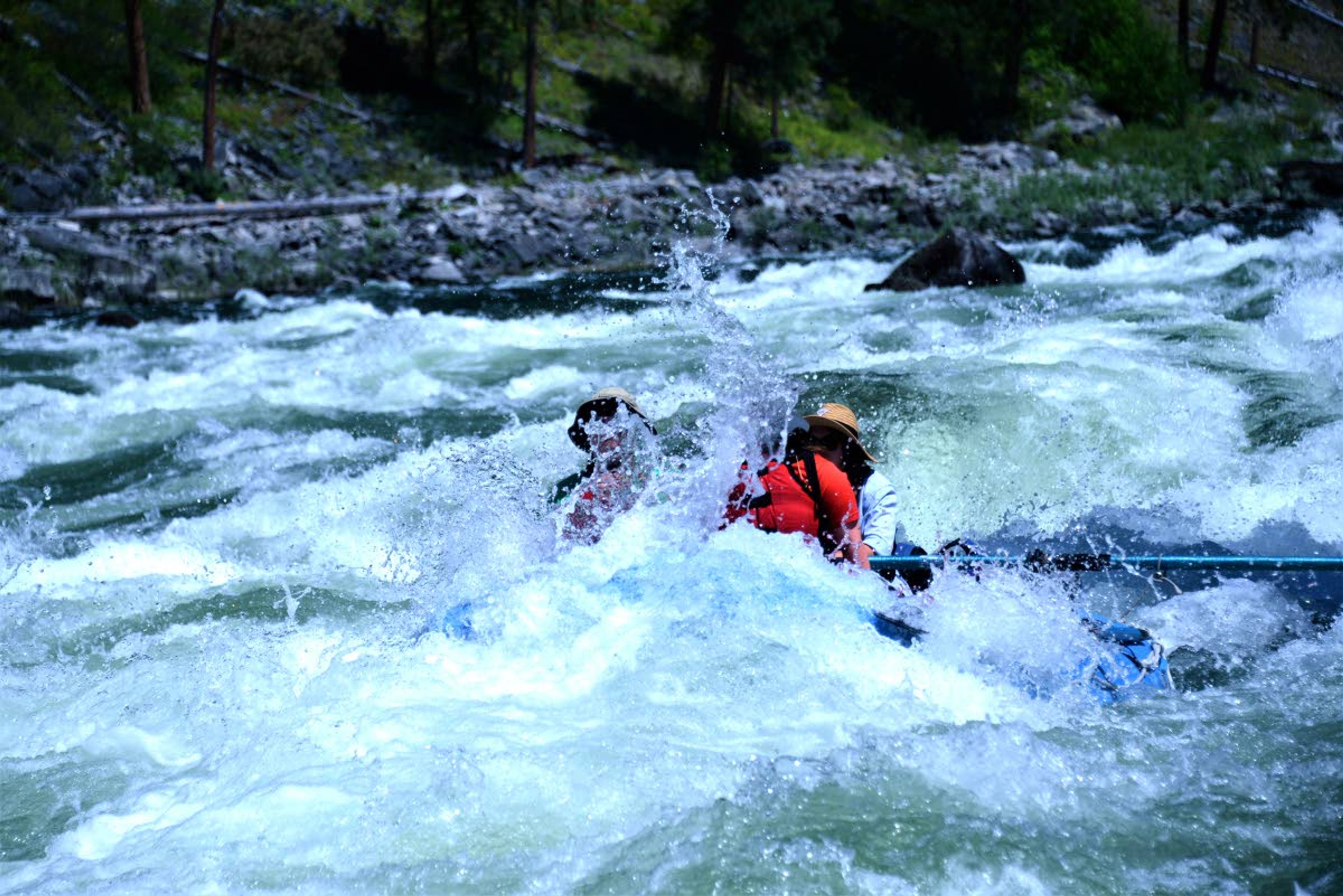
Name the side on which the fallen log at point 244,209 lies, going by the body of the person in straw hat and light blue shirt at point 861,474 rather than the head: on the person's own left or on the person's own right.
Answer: on the person's own right

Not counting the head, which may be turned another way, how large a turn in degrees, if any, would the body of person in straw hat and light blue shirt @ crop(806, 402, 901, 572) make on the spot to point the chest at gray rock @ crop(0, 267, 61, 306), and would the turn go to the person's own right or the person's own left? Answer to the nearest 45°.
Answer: approximately 90° to the person's own right

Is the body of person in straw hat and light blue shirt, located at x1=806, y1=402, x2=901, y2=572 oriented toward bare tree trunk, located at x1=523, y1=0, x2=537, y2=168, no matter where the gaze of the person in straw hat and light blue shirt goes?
no

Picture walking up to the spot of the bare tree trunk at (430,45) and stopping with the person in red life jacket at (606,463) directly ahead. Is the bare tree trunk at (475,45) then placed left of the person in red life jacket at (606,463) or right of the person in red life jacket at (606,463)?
left

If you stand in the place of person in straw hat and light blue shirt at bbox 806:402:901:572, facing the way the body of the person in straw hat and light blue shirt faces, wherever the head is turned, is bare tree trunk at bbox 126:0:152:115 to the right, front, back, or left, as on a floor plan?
right

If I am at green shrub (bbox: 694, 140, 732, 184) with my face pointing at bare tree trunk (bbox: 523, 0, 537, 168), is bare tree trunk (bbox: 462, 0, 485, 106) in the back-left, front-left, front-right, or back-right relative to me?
front-right

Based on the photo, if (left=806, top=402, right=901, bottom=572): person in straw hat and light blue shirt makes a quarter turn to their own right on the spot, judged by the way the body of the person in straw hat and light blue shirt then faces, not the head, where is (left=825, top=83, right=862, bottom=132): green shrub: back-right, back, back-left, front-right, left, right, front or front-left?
front-right

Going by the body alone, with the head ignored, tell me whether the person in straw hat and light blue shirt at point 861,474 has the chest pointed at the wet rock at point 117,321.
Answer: no

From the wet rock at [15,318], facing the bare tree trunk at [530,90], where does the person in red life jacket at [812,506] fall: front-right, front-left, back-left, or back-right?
back-right

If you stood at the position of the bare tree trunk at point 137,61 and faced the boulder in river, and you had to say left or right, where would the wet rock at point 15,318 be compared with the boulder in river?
right

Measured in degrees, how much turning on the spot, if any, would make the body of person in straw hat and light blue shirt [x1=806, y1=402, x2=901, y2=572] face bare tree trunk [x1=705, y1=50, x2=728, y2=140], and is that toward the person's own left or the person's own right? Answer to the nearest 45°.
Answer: approximately 135° to the person's own right

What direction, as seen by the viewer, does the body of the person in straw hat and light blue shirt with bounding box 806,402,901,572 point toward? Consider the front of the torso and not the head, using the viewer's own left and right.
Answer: facing the viewer and to the left of the viewer

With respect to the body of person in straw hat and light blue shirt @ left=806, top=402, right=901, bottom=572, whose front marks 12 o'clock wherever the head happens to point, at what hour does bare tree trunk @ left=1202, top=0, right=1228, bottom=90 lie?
The bare tree trunk is roughly at 5 o'clock from the person in straw hat and light blue shirt.
